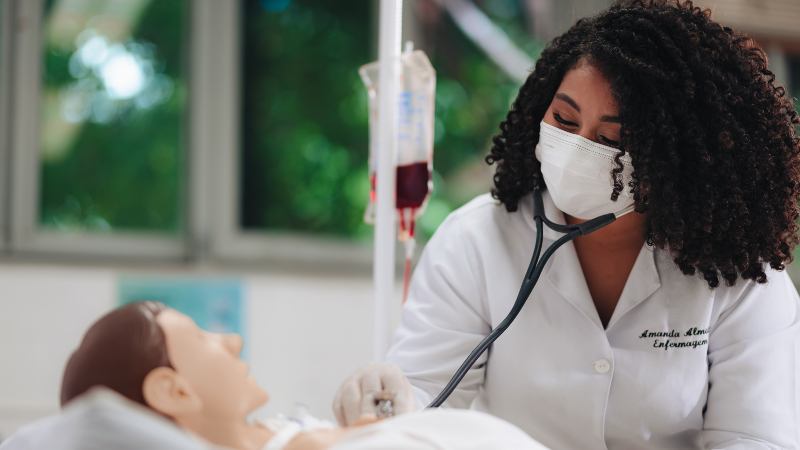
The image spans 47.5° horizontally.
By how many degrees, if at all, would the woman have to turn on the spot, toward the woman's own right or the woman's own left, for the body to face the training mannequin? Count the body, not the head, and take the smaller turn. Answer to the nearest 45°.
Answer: approximately 45° to the woman's own right

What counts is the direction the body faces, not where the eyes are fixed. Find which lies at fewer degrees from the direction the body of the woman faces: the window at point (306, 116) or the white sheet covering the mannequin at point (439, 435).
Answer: the white sheet covering the mannequin

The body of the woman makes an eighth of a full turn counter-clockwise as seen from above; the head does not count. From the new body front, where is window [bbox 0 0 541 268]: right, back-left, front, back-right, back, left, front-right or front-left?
back

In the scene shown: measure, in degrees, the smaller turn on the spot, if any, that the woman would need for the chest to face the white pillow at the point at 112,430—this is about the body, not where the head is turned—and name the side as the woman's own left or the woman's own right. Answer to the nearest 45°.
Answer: approximately 45° to the woman's own right

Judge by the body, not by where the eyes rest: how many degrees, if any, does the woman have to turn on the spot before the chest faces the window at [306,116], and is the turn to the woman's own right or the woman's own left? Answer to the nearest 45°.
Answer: approximately 135° to the woman's own right

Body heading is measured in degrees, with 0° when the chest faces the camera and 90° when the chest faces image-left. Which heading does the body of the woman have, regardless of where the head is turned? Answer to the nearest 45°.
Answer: approximately 0°

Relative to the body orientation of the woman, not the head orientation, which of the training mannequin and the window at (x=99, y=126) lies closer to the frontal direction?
the training mannequin
